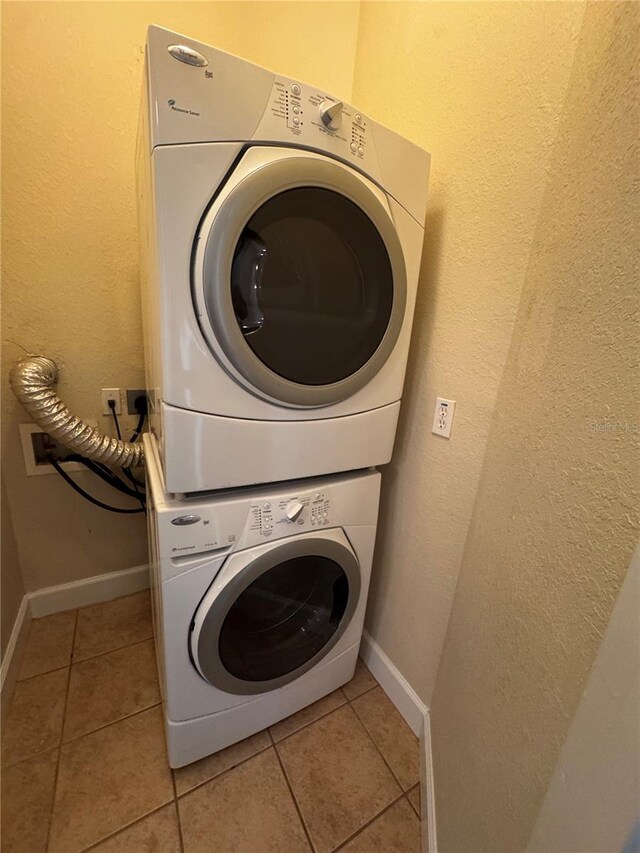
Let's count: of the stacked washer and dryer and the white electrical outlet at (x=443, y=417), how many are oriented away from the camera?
0

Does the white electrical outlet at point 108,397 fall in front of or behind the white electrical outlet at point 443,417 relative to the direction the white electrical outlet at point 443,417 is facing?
in front

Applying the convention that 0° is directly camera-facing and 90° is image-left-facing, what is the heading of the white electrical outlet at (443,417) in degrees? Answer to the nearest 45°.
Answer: approximately 45°

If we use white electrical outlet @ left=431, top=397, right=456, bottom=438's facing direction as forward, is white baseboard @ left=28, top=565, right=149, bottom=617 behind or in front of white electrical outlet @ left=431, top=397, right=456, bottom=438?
in front

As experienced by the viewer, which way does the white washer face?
facing the viewer and to the right of the viewer

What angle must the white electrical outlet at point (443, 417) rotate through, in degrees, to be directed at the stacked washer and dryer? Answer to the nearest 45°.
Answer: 0° — it already faces it

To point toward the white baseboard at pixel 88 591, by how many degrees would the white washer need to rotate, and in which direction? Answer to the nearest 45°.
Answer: approximately 180°

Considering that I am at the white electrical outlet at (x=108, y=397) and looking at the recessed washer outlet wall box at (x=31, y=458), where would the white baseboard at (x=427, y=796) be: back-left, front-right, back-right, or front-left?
back-left

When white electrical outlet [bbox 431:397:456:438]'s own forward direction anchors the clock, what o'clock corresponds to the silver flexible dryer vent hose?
The silver flexible dryer vent hose is roughly at 1 o'clock from the white electrical outlet.

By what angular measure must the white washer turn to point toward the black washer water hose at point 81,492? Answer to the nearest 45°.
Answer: approximately 180°

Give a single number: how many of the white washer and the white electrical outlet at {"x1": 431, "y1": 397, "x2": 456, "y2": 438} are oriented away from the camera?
0
